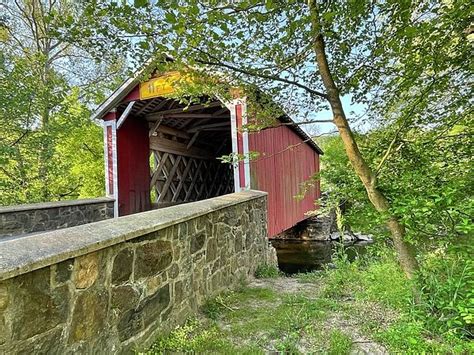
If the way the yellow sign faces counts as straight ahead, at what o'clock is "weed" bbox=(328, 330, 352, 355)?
The weed is roughly at 10 o'clock from the yellow sign.

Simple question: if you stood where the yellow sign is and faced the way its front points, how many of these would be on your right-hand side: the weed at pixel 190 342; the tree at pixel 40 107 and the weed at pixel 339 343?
1

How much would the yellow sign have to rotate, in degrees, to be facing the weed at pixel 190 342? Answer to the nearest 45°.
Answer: approximately 45° to its left

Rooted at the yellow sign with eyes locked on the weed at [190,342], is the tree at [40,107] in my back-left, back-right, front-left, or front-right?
back-right

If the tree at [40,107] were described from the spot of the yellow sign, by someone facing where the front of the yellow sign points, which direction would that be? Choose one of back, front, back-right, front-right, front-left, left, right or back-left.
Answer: right

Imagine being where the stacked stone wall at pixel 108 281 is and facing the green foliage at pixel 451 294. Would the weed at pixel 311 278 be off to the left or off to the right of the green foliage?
left

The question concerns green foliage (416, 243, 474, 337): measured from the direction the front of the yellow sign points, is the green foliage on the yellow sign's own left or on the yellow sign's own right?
on the yellow sign's own left

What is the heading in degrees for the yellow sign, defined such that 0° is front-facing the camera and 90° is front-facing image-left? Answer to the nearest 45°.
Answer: approximately 45°
